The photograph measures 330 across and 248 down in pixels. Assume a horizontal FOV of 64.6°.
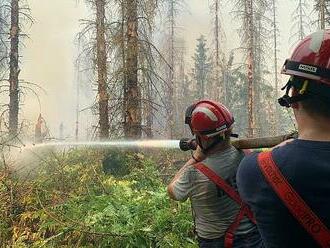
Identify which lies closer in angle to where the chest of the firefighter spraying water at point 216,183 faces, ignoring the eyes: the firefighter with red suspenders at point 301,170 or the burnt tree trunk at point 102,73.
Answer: the burnt tree trunk

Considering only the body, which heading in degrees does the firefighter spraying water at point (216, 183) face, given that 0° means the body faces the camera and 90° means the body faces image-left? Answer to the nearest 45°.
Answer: approximately 135°

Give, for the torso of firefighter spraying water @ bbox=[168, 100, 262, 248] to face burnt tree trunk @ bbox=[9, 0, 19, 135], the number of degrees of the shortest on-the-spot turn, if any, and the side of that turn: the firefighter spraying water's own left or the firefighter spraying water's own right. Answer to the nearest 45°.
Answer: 0° — they already face it

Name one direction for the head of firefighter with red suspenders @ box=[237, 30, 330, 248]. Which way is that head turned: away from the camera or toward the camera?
away from the camera

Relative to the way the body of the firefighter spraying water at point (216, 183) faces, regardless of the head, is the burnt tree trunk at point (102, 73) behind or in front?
in front

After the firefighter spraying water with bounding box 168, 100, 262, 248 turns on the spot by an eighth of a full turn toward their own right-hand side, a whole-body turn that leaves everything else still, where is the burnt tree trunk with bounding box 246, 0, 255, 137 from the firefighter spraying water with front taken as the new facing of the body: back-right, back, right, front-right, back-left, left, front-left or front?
front
